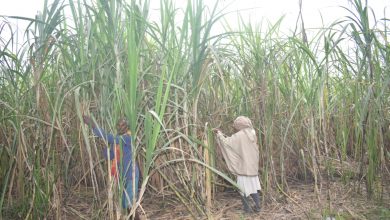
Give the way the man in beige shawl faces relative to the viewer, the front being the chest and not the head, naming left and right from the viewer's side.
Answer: facing away from the viewer and to the left of the viewer
